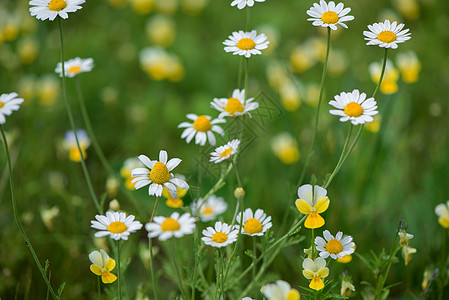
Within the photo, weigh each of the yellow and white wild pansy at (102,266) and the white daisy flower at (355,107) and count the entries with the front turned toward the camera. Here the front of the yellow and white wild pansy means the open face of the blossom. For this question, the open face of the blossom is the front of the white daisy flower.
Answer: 2

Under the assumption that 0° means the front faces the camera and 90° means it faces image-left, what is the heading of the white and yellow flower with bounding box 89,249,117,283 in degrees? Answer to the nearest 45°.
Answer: approximately 0°

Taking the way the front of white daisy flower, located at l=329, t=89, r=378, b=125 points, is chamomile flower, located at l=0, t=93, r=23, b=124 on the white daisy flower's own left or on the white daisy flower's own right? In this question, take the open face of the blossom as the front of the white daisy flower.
on the white daisy flower's own right
